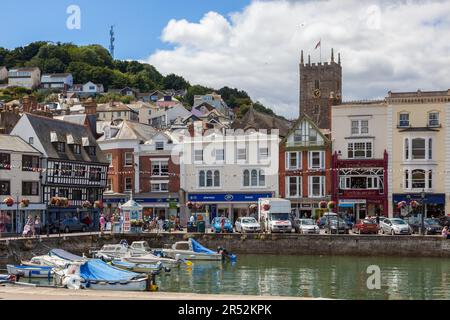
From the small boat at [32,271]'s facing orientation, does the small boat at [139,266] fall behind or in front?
behind

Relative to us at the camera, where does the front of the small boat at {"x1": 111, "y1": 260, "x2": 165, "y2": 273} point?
facing to the left of the viewer

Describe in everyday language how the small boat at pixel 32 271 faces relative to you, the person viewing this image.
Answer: facing to the left of the viewer

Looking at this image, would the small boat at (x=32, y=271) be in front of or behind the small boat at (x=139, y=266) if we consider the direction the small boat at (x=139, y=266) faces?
in front

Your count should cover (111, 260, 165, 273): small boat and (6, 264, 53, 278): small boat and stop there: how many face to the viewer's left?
2

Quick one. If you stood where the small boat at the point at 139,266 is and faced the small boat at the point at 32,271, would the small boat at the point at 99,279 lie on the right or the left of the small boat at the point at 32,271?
left

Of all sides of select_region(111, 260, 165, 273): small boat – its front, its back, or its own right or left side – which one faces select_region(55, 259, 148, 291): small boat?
left

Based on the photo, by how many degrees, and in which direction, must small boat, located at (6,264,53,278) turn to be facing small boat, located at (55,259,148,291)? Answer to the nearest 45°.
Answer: approximately 135° to its left

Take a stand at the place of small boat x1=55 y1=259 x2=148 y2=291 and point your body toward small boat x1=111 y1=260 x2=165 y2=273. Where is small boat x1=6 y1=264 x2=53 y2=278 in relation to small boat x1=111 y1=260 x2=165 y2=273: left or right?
left
